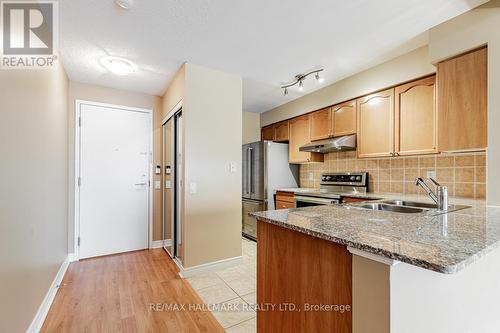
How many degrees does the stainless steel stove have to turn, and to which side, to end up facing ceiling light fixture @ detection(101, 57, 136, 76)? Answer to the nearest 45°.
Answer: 0° — it already faces it

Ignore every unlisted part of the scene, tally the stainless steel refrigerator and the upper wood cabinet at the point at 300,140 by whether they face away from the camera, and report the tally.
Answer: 0

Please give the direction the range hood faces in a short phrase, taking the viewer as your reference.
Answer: facing the viewer and to the left of the viewer

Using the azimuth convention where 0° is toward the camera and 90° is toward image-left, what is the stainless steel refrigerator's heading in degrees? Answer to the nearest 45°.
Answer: approximately 45°

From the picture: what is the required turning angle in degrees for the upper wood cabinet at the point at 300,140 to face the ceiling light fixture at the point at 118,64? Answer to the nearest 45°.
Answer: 0° — it already faces it

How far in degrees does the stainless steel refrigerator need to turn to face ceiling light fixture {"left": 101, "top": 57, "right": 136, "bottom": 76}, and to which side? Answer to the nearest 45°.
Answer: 0° — it already faces it

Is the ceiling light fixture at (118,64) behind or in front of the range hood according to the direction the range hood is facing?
in front

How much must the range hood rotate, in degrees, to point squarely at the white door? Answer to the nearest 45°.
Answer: approximately 45° to its right

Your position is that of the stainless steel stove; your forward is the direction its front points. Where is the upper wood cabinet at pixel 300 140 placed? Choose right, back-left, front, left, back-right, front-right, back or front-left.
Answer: right

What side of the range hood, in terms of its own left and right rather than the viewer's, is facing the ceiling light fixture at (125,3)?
front

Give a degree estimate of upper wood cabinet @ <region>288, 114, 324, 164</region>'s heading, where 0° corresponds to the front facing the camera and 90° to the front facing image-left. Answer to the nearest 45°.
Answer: approximately 45°

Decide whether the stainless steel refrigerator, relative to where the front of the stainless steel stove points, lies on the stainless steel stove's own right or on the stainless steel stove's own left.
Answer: on the stainless steel stove's own right
